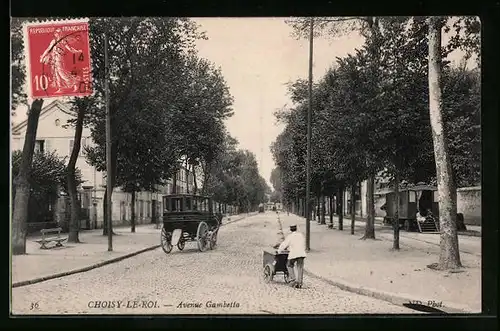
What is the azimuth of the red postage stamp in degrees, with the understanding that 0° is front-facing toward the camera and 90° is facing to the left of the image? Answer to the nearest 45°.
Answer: approximately 0°

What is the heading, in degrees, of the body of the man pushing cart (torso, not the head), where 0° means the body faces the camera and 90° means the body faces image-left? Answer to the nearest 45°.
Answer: approximately 135°
